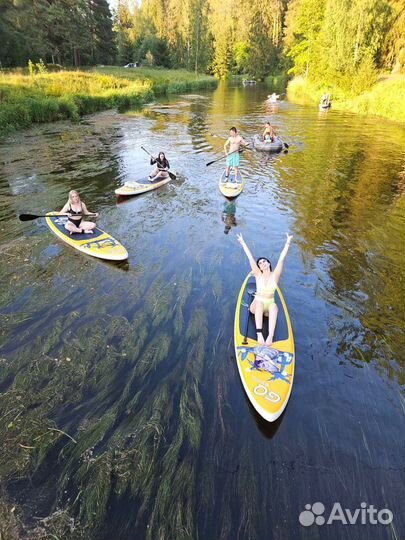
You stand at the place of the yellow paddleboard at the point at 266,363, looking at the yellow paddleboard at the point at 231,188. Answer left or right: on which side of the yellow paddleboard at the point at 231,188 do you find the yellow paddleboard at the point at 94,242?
left

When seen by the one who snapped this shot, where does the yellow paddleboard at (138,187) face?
facing the viewer and to the left of the viewer

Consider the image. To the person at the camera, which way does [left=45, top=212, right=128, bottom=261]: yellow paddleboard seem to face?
facing the viewer and to the right of the viewer

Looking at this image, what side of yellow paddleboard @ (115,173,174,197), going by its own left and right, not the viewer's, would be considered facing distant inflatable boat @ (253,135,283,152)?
back

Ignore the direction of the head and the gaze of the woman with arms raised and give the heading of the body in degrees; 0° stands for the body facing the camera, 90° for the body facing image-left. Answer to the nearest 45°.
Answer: approximately 0°

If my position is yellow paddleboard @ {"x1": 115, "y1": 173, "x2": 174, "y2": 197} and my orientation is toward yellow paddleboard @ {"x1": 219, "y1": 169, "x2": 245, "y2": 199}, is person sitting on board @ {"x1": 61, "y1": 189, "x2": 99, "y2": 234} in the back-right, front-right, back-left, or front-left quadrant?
back-right

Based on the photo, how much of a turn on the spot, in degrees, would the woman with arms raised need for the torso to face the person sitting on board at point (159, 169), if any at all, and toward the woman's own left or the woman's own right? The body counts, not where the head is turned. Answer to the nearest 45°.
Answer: approximately 135° to the woman's own right

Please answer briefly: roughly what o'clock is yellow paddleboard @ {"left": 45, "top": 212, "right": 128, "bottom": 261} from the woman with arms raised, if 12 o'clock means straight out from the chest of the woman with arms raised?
The yellow paddleboard is roughly at 4 o'clock from the woman with arms raised.

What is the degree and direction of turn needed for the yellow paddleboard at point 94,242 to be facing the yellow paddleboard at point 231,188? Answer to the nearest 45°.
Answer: approximately 90° to its left

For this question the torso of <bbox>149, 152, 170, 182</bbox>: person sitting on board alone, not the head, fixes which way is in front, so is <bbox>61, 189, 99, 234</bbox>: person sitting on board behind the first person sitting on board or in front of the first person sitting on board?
in front
